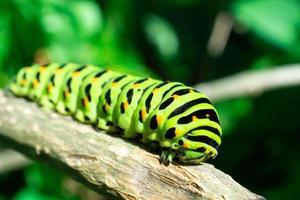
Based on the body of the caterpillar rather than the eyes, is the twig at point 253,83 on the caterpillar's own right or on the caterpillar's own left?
on the caterpillar's own left

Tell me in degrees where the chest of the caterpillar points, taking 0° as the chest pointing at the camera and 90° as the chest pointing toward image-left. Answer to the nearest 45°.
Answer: approximately 315°

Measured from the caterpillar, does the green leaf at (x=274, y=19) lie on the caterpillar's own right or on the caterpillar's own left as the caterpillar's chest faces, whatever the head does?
on the caterpillar's own left

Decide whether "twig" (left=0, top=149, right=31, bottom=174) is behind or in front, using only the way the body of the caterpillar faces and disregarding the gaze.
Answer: behind

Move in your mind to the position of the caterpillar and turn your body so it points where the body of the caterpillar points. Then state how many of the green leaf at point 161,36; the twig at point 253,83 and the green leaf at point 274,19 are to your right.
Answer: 0

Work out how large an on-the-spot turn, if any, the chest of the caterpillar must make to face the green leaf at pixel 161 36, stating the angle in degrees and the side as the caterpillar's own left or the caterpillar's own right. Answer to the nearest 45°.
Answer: approximately 135° to the caterpillar's own left
